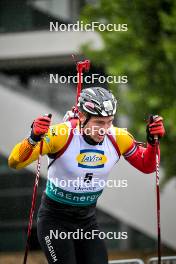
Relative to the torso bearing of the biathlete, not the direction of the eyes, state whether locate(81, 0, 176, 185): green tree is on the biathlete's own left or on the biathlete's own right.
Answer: on the biathlete's own left

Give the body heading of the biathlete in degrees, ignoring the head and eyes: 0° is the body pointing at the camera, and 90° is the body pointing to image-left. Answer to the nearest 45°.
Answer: approximately 315°
